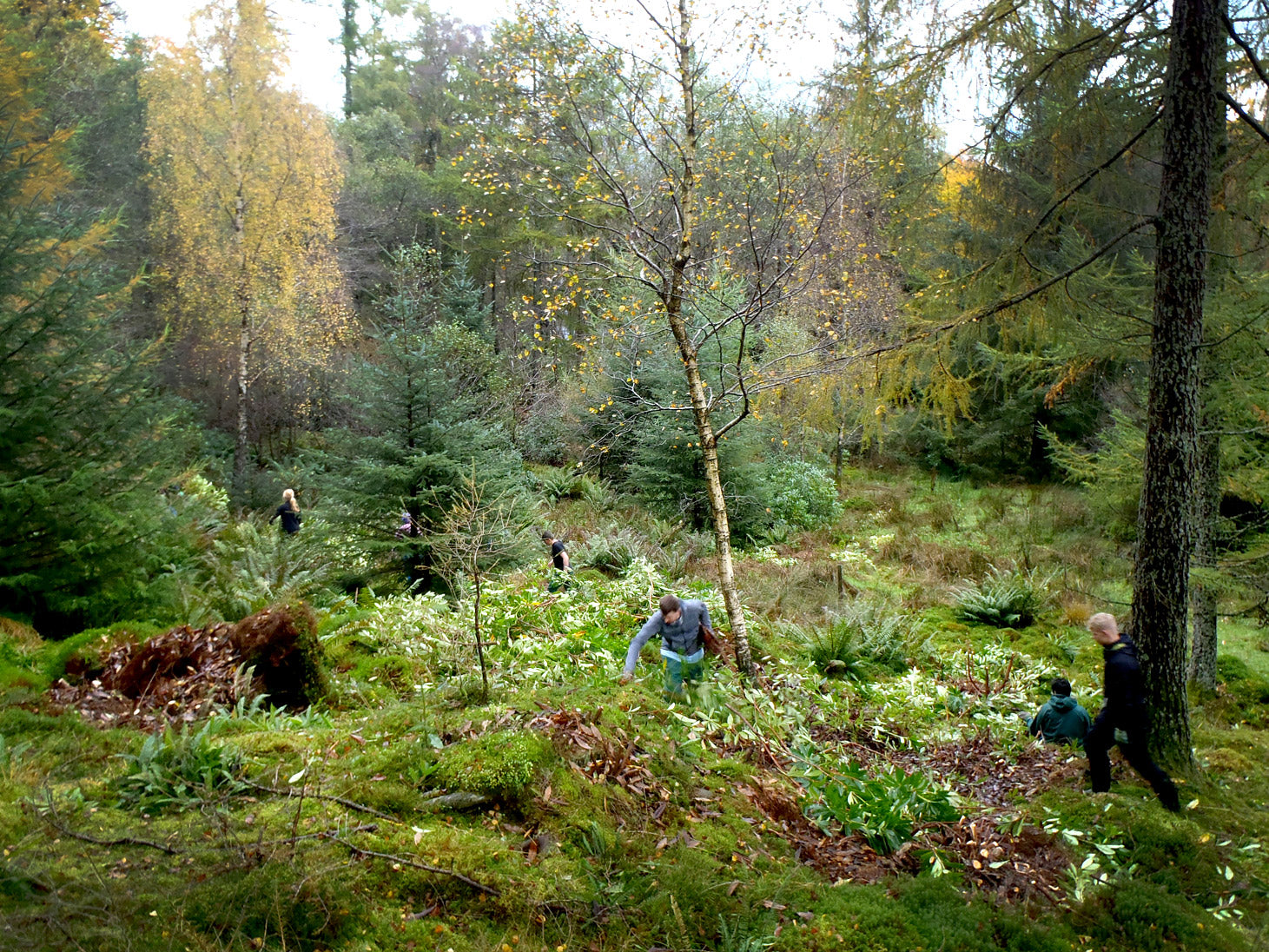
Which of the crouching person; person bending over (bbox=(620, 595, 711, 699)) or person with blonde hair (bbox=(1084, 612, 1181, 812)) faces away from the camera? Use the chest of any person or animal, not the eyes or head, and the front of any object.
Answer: the crouching person

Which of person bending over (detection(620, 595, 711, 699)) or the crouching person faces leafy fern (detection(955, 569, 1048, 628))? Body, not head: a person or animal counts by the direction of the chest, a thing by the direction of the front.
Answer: the crouching person

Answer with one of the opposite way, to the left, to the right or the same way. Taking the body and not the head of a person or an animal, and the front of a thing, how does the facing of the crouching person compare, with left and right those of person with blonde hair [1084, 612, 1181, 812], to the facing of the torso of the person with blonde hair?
to the right

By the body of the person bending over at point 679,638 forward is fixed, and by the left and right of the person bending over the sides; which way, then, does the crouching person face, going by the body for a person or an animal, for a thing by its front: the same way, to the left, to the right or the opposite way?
the opposite way

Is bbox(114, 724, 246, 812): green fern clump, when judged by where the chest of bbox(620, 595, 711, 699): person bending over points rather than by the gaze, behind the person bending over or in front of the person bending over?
in front

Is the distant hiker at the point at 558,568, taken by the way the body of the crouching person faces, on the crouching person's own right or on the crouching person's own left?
on the crouching person's own left

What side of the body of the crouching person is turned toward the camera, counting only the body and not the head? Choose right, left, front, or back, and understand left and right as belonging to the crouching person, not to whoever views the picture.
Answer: back

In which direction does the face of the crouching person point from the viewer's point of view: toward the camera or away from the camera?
away from the camera

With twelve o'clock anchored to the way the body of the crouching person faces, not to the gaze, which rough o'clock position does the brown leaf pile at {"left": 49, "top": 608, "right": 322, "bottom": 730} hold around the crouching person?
The brown leaf pile is roughly at 8 o'clock from the crouching person.

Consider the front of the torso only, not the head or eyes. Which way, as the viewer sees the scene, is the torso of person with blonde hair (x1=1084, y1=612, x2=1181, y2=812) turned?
to the viewer's left

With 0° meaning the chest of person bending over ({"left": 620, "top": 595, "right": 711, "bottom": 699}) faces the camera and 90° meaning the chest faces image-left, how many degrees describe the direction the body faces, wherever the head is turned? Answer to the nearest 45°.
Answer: approximately 45°
